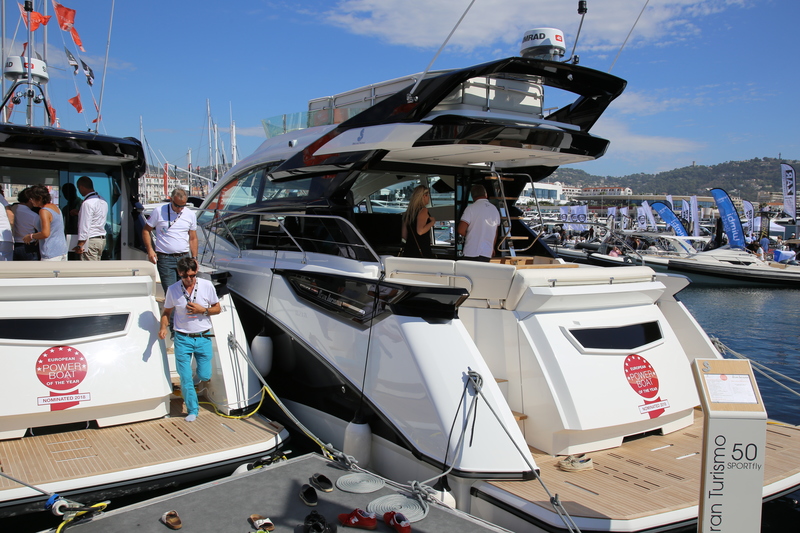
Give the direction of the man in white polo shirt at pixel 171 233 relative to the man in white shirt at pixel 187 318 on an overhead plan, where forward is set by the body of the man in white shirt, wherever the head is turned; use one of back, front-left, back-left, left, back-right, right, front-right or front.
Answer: back

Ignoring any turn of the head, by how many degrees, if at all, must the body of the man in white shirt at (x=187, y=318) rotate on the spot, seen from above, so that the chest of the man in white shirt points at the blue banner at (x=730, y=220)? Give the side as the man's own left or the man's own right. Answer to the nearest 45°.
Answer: approximately 135° to the man's own left

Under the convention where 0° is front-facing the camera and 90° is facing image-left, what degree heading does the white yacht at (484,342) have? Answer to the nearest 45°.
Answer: approximately 135°

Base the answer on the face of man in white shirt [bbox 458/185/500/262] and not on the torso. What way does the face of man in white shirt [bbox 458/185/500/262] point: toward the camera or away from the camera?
away from the camera
